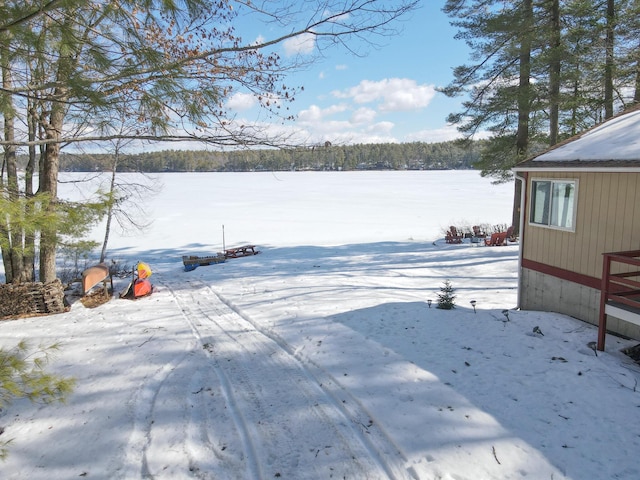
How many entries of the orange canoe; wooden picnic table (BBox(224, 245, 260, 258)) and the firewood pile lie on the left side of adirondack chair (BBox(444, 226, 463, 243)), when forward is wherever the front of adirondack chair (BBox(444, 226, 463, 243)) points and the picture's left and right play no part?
0

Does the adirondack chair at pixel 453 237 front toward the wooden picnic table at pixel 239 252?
no

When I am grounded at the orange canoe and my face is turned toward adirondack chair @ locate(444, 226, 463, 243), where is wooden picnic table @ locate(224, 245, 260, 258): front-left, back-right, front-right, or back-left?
front-left

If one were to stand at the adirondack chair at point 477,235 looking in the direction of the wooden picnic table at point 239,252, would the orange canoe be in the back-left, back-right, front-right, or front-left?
front-left
